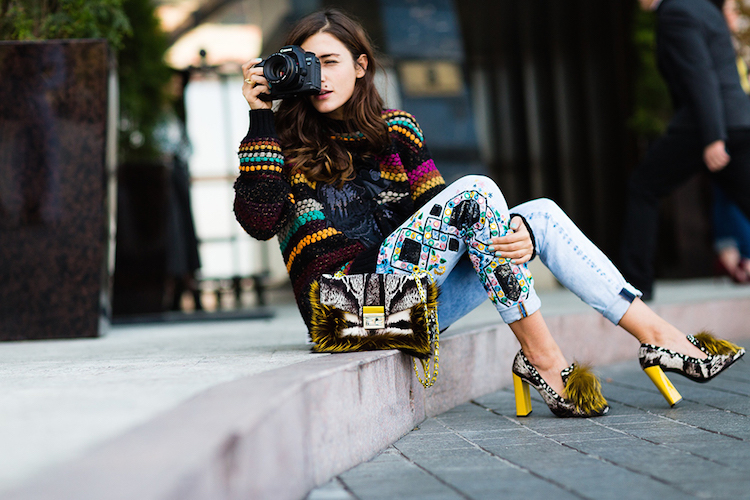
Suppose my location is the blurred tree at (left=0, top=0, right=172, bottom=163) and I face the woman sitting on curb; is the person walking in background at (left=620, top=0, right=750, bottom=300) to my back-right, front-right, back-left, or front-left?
front-left

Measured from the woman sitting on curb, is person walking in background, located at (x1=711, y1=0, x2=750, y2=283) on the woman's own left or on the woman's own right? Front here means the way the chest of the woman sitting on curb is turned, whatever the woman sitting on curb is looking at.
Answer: on the woman's own left

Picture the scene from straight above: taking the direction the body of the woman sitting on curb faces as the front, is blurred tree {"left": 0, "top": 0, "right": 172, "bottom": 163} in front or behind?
behind

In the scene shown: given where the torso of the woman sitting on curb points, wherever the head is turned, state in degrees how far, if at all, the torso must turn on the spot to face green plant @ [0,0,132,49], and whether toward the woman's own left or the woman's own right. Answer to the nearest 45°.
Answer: approximately 180°

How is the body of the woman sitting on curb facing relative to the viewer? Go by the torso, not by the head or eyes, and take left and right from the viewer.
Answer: facing the viewer and to the right of the viewer

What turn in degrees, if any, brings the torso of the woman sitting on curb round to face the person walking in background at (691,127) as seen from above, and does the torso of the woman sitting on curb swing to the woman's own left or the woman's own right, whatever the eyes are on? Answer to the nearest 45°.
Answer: approximately 90° to the woman's own left

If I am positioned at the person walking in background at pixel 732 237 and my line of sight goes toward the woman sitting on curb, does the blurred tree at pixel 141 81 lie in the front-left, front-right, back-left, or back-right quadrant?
front-right
